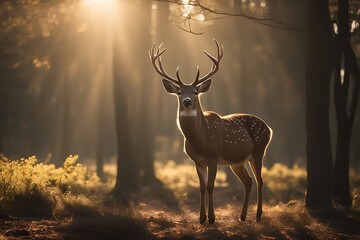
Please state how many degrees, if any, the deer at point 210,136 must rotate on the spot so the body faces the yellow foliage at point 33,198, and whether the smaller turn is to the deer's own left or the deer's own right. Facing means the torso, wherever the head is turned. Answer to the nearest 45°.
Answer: approximately 45° to the deer's own right

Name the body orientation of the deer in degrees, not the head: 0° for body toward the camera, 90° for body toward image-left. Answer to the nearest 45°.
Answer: approximately 45°
